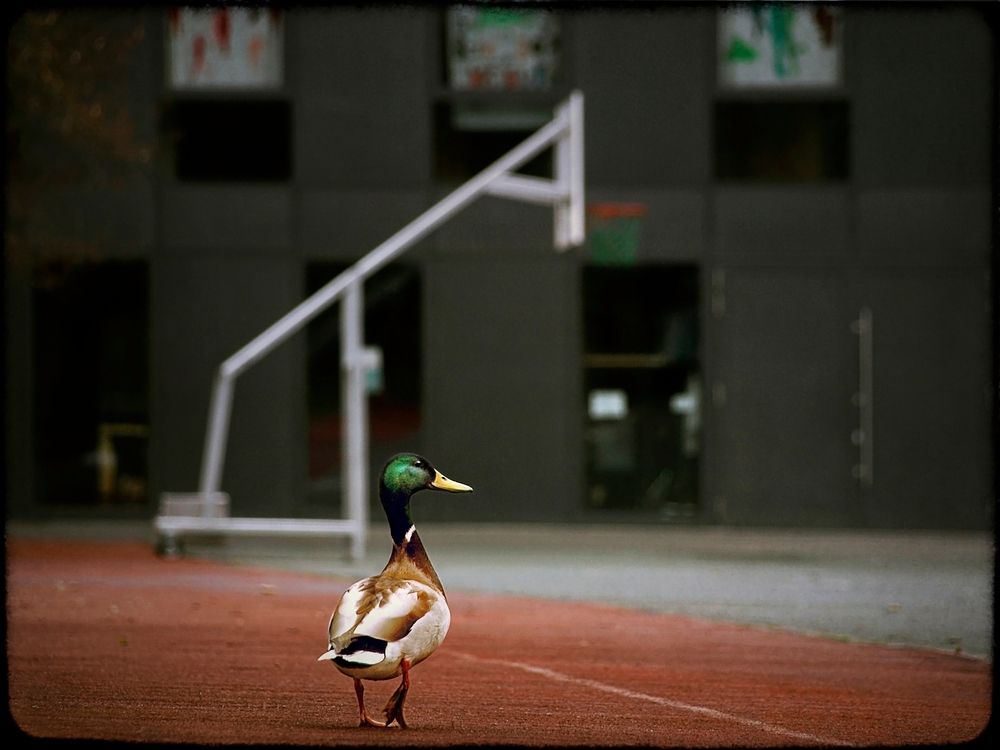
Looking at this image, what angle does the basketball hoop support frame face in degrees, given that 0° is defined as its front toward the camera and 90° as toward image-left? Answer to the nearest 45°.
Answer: approximately 270°

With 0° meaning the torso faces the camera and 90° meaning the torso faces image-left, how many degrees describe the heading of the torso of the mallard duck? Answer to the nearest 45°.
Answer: approximately 225°

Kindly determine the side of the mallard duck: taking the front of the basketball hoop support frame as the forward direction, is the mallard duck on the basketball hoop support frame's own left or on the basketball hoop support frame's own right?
on the basketball hoop support frame's own right

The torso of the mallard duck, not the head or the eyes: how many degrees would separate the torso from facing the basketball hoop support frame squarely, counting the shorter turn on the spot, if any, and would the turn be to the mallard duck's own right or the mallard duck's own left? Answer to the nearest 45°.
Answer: approximately 45° to the mallard duck's own left

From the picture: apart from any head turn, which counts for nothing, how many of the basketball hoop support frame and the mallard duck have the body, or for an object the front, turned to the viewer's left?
0
